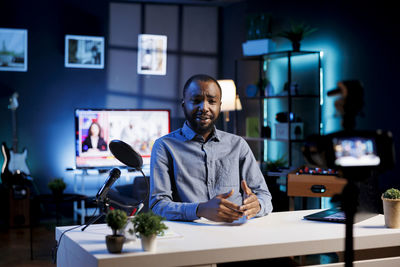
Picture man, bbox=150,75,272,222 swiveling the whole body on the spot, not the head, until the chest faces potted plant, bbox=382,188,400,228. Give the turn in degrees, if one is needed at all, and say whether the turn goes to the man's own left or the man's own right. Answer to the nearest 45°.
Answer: approximately 45° to the man's own left

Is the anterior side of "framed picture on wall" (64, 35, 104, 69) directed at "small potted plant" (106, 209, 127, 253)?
yes

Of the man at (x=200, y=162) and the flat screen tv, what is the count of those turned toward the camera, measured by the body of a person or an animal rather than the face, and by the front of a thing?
2

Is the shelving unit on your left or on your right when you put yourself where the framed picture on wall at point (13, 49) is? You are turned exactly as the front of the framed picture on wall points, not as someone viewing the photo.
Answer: on your left

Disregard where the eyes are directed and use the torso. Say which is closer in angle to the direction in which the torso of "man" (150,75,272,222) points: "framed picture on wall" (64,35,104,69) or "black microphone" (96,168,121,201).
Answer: the black microphone
